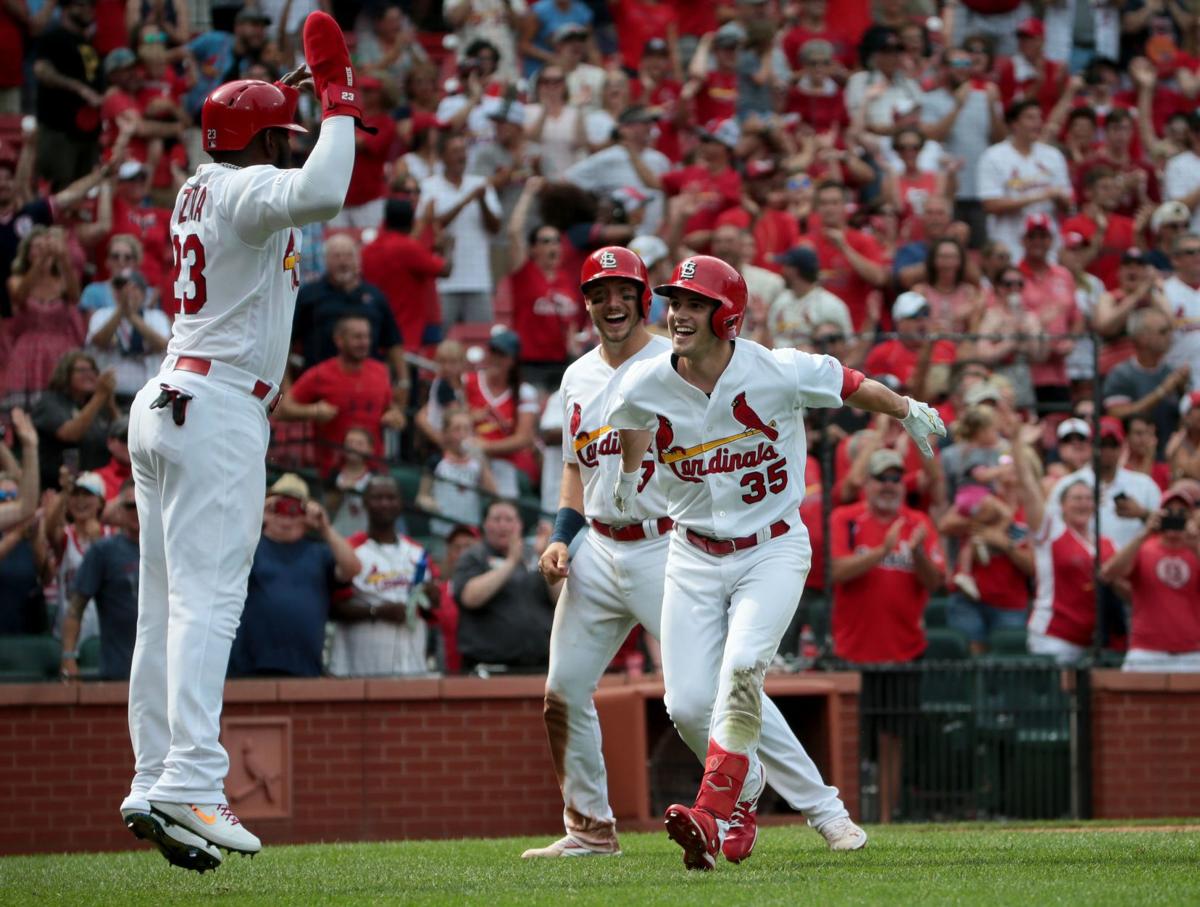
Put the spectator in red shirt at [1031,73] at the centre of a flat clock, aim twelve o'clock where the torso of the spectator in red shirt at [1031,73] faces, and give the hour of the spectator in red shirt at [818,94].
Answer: the spectator in red shirt at [818,94] is roughly at 2 o'clock from the spectator in red shirt at [1031,73].

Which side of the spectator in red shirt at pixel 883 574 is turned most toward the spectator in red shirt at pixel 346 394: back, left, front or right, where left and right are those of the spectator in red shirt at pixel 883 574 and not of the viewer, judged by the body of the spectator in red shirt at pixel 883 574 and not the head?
right

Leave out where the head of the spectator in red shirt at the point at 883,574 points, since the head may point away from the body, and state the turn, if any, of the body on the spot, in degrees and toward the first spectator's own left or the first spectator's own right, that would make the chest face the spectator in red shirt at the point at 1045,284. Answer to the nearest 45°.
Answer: approximately 180°

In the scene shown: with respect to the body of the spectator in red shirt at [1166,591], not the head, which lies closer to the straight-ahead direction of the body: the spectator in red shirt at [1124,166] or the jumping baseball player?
the jumping baseball player

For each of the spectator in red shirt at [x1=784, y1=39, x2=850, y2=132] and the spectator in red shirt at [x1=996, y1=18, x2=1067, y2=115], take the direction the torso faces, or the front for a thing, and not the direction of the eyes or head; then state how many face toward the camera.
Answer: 2

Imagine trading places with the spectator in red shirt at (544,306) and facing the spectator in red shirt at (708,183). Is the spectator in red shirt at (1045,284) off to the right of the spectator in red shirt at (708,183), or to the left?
right
